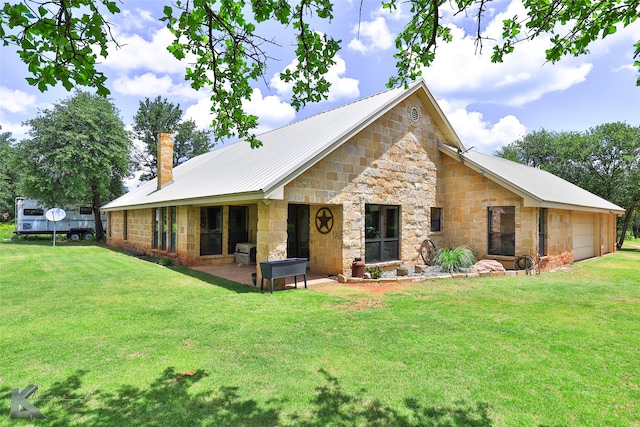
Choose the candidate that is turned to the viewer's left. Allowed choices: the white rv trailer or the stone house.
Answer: the white rv trailer

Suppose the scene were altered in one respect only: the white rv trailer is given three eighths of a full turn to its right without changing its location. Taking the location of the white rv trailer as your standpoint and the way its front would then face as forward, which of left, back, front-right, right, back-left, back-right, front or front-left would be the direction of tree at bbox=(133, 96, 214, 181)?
front

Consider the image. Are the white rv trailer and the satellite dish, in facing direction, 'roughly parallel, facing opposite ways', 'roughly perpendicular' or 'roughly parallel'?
roughly perpendicular

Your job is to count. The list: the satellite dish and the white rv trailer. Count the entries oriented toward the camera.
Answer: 1

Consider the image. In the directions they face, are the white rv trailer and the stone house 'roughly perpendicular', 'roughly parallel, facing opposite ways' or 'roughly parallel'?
roughly perpendicular

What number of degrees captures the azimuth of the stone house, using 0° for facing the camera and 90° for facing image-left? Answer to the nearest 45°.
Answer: approximately 315°

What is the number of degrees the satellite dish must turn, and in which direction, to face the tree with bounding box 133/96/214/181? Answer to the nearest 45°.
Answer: approximately 135° to its left

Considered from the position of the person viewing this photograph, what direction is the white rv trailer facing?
facing to the left of the viewer

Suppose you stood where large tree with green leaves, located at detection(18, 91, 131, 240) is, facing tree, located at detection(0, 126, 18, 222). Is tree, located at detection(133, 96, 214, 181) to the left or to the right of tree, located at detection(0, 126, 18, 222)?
right

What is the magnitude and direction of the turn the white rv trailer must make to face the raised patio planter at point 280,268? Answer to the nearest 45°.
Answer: approximately 90° to its left

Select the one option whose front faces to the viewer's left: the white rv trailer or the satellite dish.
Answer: the white rv trailer

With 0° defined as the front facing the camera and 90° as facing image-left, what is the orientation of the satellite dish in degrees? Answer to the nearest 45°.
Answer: approximately 0°

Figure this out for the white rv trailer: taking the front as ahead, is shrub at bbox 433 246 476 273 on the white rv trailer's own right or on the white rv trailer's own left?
on the white rv trailer's own left
